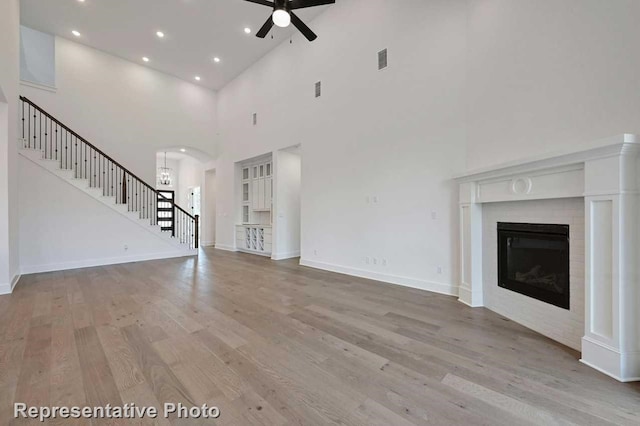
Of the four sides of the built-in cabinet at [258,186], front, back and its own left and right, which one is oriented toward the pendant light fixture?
right

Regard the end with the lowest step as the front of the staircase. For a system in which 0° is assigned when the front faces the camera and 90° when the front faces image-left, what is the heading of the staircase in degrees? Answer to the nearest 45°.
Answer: approximately 270°

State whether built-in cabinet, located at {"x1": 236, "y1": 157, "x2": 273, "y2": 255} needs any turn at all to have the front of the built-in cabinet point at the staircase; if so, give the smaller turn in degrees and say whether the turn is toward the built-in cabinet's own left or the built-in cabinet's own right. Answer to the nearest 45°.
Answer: approximately 45° to the built-in cabinet's own right

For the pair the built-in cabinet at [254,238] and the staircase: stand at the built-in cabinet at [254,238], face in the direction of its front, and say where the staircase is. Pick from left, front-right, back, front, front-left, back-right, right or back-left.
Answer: front-right

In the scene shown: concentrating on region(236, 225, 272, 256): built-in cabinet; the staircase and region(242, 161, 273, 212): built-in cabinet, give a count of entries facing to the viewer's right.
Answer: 1

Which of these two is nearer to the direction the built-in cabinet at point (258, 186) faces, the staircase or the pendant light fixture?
the staircase

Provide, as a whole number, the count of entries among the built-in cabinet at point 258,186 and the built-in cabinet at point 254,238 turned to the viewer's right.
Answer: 0

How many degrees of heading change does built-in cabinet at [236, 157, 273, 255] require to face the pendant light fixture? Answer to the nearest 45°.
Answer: approximately 90° to its right

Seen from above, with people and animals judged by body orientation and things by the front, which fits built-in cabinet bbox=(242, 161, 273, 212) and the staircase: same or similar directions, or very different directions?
very different directions

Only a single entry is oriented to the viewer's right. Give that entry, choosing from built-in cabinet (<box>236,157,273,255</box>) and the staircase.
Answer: the staircase

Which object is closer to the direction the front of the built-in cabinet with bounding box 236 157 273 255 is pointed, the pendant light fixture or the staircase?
the staircase
